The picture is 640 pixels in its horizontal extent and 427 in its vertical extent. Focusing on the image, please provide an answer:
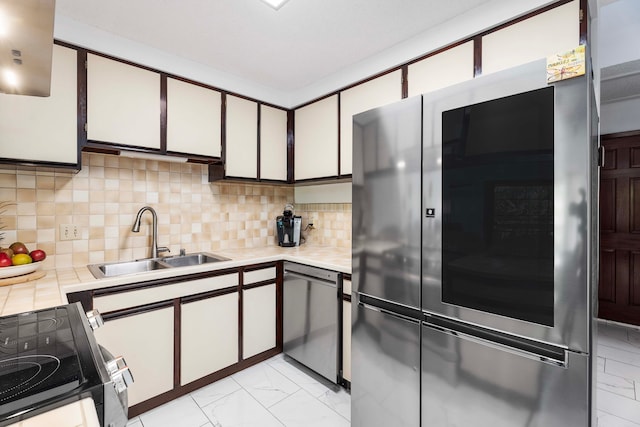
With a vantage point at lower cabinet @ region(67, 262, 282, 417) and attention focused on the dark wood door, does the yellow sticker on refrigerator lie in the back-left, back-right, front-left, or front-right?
front-right

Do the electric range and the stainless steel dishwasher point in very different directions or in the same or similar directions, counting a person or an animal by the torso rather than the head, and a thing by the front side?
very different directions

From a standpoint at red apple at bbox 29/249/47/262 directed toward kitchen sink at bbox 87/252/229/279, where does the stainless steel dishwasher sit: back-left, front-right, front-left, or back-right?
front-right

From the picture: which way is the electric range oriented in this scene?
to the viewer's right

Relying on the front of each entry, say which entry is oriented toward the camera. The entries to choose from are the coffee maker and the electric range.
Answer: the coffee maker

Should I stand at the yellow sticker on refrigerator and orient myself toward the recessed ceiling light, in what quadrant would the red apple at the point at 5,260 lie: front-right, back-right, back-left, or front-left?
front-left

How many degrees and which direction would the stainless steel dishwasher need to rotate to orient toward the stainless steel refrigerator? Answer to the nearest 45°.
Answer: approximately 90° to its left

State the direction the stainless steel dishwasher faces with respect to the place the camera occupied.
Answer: facing the viewer and to the left of the viewer

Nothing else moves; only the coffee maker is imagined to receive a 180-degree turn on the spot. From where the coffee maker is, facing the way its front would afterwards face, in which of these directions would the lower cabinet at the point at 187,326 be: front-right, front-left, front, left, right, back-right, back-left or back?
back-left

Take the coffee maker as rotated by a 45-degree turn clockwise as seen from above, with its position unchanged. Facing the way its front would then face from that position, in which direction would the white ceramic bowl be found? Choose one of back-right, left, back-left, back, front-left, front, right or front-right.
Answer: front

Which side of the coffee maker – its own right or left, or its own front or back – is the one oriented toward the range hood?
front

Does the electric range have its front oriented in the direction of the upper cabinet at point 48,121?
no

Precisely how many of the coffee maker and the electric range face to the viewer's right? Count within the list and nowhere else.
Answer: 1

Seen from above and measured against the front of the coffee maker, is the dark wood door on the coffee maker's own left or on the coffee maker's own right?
on the coffee maker's own left

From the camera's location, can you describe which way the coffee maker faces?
facing the viewer

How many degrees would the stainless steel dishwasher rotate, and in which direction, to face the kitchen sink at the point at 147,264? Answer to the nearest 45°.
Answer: approximately 45° to its right

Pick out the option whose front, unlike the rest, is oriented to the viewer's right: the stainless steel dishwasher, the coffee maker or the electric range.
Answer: the electric range
